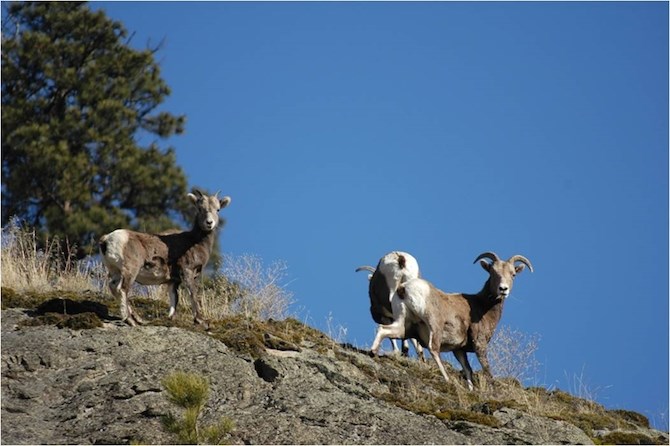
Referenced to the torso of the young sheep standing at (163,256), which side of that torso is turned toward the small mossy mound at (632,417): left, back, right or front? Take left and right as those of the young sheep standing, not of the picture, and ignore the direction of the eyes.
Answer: front

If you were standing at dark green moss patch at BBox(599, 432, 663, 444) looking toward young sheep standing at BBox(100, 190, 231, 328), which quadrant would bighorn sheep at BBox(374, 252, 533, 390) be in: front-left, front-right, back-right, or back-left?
front-right

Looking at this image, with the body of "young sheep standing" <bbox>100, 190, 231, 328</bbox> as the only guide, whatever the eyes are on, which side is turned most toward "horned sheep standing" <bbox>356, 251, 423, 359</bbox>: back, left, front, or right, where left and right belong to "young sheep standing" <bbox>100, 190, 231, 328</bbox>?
front

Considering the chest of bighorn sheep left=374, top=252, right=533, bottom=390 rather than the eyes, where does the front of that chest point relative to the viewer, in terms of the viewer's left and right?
facing to the right of the viewer

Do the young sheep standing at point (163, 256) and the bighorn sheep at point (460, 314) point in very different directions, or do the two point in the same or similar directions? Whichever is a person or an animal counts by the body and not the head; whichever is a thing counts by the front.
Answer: same or similar directions

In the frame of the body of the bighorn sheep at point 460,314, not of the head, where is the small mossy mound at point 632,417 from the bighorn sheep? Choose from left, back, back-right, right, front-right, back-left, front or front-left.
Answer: front

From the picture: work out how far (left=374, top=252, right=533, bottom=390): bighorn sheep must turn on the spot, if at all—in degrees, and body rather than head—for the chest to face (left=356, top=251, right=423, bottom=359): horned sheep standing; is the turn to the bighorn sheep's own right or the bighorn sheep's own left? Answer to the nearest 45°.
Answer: approximately 180°

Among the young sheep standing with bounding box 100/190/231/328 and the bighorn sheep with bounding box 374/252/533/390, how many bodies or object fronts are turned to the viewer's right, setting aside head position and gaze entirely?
2

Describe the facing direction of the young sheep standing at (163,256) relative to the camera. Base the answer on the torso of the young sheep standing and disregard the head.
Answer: to the viewer's right

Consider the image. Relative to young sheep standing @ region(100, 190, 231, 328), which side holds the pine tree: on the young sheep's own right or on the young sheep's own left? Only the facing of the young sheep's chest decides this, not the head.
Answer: on the young sheep's own left
